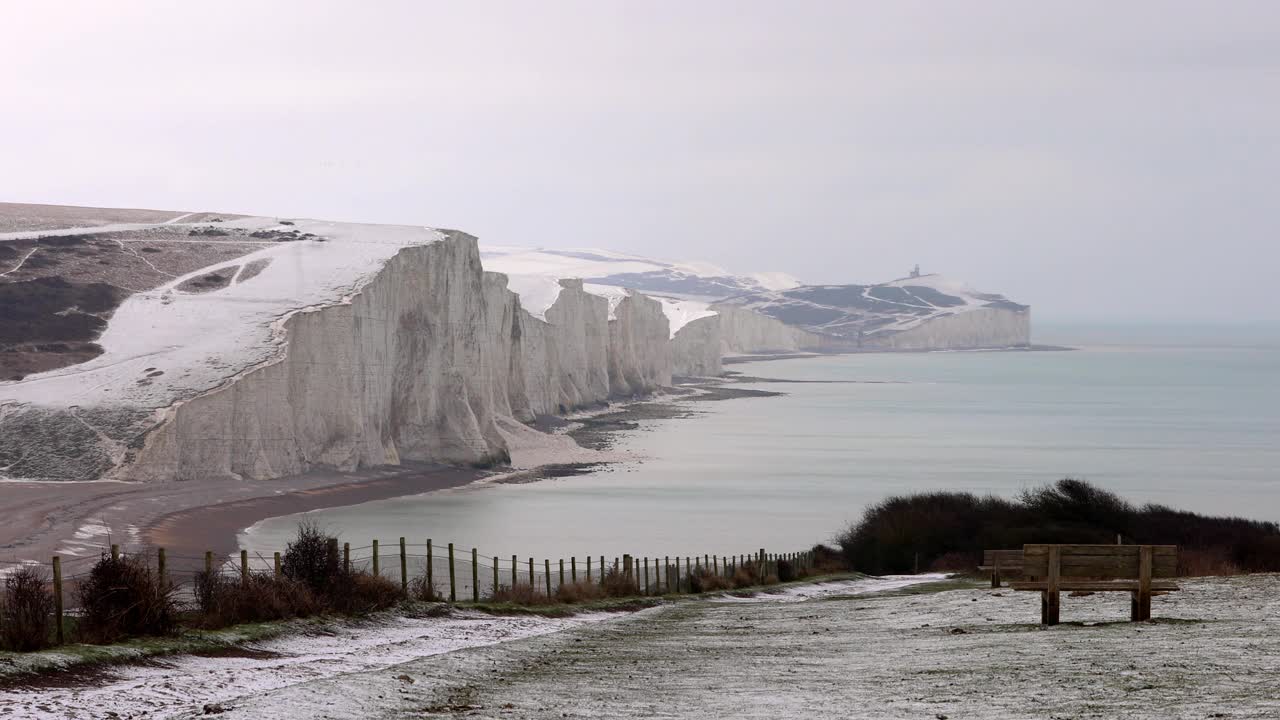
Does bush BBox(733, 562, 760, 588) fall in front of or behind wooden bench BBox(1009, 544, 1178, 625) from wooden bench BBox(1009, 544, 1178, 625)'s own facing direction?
in front

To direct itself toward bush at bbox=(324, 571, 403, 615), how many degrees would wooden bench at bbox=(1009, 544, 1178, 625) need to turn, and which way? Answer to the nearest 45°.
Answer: approximately 90° to its left

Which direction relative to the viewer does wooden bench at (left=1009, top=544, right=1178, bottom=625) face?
away from the camera

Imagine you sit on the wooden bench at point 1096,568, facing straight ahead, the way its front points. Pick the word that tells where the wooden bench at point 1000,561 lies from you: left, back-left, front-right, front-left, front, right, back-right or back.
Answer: front

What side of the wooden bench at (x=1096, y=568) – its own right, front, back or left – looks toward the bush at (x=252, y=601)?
left

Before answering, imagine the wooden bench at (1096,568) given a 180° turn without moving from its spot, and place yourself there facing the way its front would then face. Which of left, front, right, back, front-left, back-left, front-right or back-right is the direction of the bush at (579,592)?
back-right

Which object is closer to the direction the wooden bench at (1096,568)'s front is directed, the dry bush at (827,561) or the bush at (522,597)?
the dry bush

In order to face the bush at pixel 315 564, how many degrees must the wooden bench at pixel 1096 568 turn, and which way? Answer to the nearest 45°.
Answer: approximately 90° to its left

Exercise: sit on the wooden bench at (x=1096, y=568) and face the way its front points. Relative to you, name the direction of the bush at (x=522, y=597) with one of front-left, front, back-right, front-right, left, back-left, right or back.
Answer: front-left

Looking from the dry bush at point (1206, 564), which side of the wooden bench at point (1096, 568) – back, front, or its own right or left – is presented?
front

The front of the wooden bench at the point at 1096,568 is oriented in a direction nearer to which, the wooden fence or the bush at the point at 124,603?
the wooden fence
